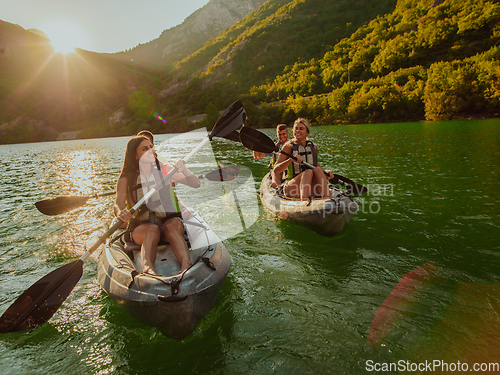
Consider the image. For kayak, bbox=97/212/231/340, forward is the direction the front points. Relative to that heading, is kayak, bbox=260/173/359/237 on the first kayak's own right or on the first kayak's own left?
on the first kayak's own left

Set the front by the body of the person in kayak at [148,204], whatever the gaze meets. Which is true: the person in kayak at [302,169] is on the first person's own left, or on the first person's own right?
on the first person's own left

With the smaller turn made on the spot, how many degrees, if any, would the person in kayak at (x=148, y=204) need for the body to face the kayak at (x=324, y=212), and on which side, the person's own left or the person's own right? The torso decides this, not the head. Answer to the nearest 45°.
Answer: approximately 90° to the person's own left

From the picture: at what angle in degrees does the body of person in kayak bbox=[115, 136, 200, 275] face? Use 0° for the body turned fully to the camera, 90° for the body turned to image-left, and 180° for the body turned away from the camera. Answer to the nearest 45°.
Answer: approximately 0°

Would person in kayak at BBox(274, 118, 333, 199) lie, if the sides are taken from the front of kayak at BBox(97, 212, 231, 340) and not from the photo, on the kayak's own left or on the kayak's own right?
on the kayak's own left
